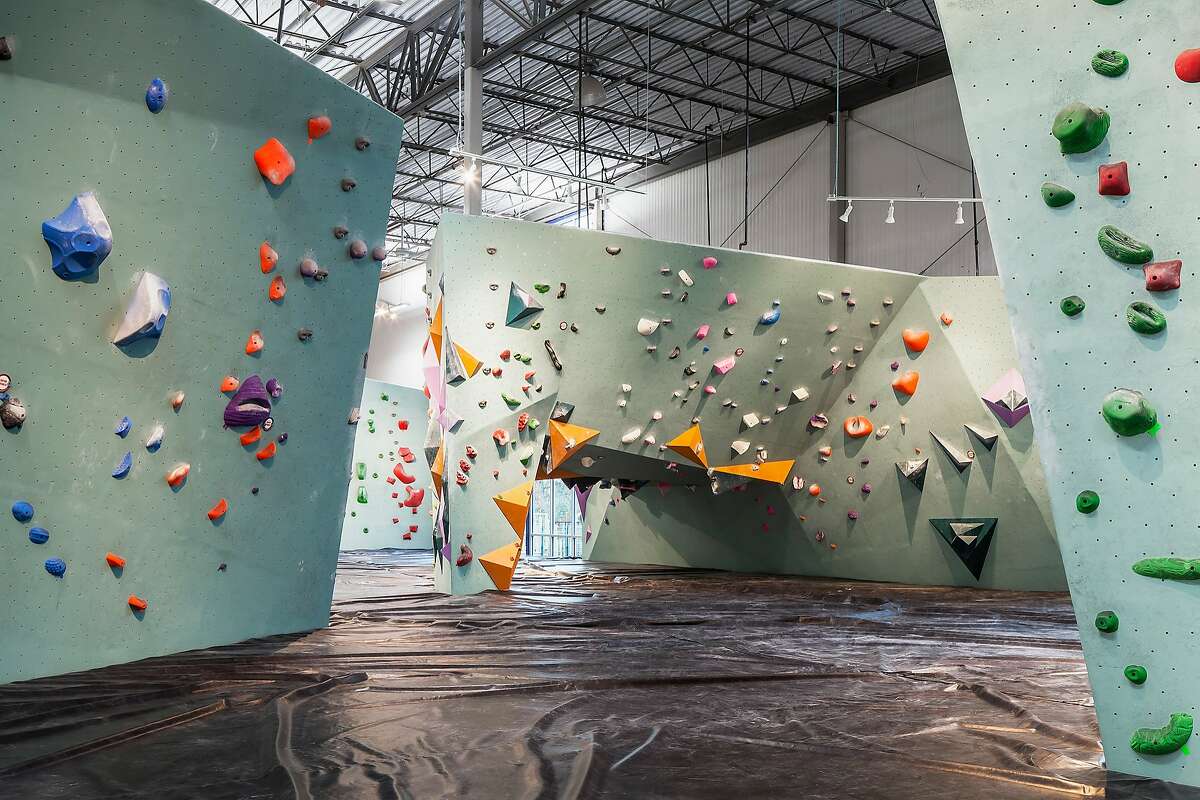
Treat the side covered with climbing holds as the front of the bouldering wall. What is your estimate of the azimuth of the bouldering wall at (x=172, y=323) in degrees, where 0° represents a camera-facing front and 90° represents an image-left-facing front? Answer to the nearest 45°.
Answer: approximately 315°

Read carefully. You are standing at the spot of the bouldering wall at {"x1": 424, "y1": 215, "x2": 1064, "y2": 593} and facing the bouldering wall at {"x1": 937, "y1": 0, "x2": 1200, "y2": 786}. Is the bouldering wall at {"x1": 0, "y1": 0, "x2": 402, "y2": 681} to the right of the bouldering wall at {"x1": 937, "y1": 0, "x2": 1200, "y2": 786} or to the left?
right

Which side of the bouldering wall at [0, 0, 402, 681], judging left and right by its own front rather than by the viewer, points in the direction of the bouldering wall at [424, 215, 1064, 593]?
left

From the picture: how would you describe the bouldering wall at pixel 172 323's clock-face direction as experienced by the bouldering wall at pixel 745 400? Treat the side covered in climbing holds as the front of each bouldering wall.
the bouldering wall at pixel 172 323 is roughly at 1 o'clock from the bouldering wall at pixel 745 400.

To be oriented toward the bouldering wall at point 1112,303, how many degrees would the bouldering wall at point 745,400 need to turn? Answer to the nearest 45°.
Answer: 0° — it already faces it

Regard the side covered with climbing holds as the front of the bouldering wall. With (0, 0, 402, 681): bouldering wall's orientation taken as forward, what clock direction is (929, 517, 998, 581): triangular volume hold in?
The triangular volume hold is roughly at 10 o'clock from the bouldering wall.

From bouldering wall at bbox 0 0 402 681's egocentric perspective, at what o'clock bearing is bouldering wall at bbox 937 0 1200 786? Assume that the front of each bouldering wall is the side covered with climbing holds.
bouldering wall at bbox 937 0 1200 786 is roughly at 12 o'clock from bouldering wall at bbox 0 0 402 681.
